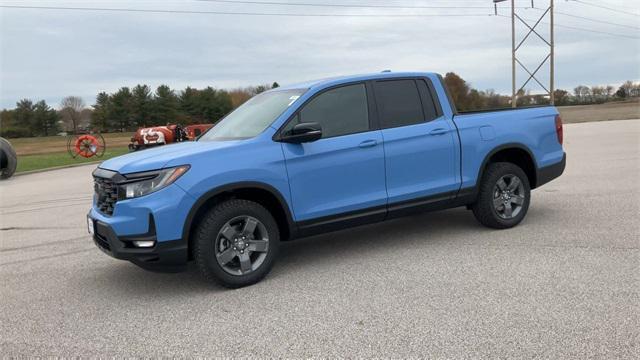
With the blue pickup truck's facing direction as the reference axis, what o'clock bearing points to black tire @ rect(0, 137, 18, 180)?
The black tire is roughly at 3 o'clock from the blue pickup truck.

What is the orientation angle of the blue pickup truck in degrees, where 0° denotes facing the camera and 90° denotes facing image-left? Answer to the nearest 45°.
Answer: approximately 45°
